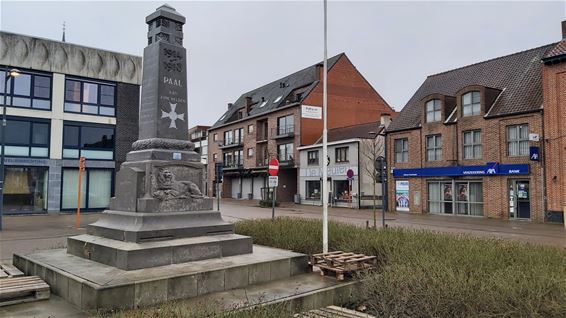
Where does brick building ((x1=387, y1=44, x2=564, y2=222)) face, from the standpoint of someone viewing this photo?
facing the viewer and to the left of the viewer

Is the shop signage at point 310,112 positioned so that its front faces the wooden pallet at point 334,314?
yes

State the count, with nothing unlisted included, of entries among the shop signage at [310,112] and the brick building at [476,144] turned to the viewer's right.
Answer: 0

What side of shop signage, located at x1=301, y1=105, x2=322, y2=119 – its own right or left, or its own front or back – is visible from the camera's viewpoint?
front

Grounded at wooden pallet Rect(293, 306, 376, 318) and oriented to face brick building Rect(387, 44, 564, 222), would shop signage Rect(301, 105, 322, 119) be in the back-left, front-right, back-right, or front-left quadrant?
front-left

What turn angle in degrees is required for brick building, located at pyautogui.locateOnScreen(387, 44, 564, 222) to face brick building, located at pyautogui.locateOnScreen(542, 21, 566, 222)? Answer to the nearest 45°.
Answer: approximately 90° to its left

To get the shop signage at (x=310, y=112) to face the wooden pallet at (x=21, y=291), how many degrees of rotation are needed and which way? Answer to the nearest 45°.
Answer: approximately 45° to its right
